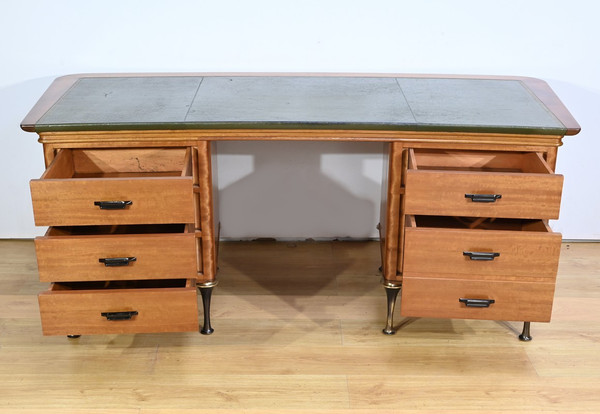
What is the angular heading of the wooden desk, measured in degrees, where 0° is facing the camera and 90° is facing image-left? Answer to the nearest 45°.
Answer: approximately 0°
